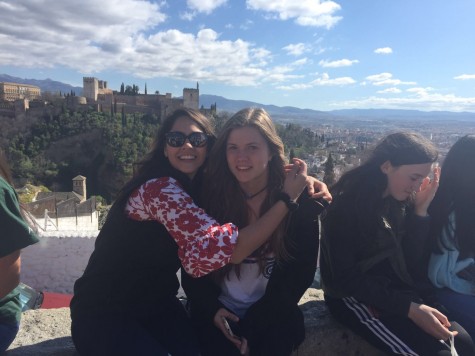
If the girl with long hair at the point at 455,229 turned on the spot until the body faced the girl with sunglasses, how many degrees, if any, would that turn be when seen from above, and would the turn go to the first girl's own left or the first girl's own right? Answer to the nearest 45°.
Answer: approximately 135° to the first girl's own right

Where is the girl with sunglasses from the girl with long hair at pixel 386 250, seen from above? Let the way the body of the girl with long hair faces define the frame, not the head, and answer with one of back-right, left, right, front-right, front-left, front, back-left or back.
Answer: right

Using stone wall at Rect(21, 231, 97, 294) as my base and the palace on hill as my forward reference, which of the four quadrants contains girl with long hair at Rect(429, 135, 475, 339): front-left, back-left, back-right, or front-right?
back-right

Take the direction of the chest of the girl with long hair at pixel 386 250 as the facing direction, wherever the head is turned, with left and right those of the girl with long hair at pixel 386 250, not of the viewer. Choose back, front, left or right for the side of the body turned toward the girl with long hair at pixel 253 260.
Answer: right

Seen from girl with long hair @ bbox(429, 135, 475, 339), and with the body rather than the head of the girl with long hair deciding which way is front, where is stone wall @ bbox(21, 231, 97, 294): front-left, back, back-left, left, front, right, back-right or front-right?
back

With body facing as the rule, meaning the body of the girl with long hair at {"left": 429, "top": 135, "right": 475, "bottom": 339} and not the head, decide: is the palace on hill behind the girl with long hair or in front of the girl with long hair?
behind
